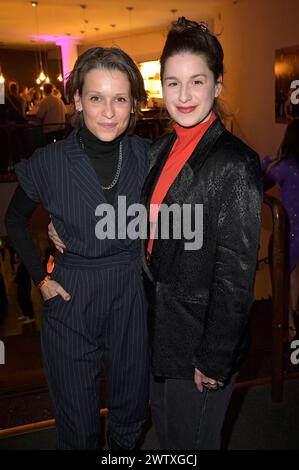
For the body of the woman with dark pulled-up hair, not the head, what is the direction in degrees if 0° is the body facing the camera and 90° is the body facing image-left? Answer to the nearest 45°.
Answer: approximately 45°

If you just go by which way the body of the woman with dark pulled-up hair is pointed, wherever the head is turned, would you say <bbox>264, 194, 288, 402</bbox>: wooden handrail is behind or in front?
behind
